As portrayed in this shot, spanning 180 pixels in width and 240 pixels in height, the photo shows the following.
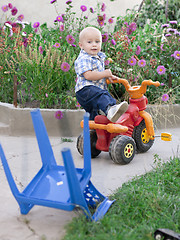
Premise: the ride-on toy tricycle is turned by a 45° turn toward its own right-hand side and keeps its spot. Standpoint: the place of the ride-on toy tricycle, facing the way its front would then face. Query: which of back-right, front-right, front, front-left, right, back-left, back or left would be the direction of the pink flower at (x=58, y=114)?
back-left

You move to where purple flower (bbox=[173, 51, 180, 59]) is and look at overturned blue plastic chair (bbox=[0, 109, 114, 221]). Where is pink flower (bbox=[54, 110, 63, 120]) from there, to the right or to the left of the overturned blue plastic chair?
right

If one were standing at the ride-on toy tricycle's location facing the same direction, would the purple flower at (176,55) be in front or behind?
in front

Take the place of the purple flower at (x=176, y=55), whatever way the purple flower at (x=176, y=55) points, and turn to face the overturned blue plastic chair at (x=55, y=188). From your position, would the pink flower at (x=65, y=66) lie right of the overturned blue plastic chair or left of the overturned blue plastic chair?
right

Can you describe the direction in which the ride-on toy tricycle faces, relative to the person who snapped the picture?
facing away from the viewer and to the right of the viewer

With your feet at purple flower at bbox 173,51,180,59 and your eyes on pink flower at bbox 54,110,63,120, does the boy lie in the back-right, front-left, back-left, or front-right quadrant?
front-left

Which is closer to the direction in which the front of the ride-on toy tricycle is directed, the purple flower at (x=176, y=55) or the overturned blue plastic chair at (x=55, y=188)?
the purple flower

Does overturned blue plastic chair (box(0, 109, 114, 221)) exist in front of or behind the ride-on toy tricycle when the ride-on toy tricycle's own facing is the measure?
behind

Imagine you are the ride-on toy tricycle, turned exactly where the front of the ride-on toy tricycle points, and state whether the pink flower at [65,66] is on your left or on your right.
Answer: on your left

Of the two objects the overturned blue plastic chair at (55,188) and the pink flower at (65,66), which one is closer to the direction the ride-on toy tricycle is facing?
the pink flower

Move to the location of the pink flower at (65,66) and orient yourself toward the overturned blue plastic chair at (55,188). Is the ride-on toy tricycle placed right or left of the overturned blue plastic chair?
left
